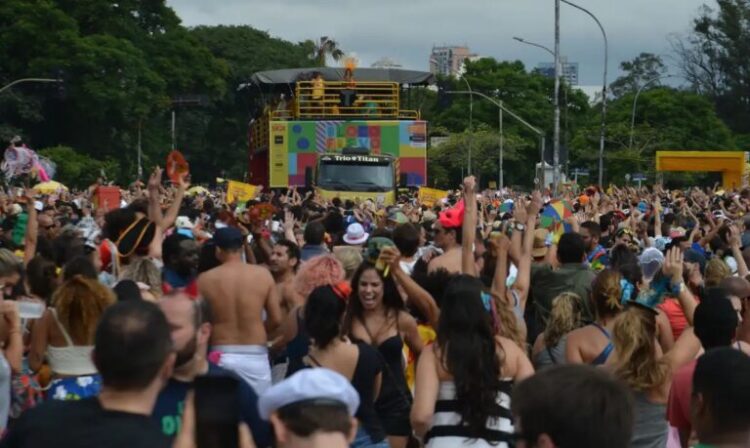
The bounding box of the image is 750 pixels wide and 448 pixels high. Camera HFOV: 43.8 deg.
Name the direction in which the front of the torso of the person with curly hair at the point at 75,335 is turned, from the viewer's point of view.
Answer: away from the camera

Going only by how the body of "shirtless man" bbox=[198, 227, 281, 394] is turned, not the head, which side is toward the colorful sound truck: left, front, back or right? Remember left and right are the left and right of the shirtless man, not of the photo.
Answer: front

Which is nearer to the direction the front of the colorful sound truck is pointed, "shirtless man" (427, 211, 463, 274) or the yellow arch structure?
the shirtless man

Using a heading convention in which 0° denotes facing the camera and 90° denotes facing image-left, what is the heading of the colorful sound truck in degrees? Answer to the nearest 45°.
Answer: approximately 0°

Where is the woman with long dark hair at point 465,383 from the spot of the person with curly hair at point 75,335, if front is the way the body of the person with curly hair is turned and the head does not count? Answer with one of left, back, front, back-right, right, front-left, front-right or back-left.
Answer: back-right

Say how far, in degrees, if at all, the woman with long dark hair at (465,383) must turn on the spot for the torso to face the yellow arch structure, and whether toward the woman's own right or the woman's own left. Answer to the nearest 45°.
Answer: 0° — they already face it

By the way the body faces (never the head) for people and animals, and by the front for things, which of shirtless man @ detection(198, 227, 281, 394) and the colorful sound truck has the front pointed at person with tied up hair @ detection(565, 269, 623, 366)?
the colorful sound truck

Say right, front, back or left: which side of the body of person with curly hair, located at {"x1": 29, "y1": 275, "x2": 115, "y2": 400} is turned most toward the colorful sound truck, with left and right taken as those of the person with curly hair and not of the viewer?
front

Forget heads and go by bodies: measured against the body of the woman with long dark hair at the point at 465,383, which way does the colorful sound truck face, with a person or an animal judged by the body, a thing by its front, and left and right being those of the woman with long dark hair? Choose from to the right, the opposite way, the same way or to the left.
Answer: the opposite way

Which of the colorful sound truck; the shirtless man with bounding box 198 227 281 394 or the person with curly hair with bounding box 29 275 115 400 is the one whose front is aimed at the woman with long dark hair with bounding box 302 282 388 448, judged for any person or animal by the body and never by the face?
the colorful sound truck

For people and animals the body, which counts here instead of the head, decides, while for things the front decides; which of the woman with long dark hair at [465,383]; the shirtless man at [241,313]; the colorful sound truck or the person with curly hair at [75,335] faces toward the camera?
the colorful sound truck

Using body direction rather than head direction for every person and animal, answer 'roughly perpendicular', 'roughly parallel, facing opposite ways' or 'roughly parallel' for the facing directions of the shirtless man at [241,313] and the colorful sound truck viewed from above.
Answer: roughly parallel, facing opposite ways

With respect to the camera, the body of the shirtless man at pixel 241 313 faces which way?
away from the camera

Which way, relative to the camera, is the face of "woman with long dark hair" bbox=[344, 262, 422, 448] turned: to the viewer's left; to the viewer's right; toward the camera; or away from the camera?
toward the camera

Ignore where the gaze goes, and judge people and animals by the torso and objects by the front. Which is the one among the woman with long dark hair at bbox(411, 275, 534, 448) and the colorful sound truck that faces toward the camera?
the colorful sound truck

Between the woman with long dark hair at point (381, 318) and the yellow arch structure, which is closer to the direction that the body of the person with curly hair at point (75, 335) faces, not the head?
the yellow arch structure

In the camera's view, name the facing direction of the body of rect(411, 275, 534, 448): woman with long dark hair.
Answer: away from the camera

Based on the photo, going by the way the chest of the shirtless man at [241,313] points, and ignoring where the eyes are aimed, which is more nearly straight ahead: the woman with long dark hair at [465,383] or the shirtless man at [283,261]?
the shirtless man
